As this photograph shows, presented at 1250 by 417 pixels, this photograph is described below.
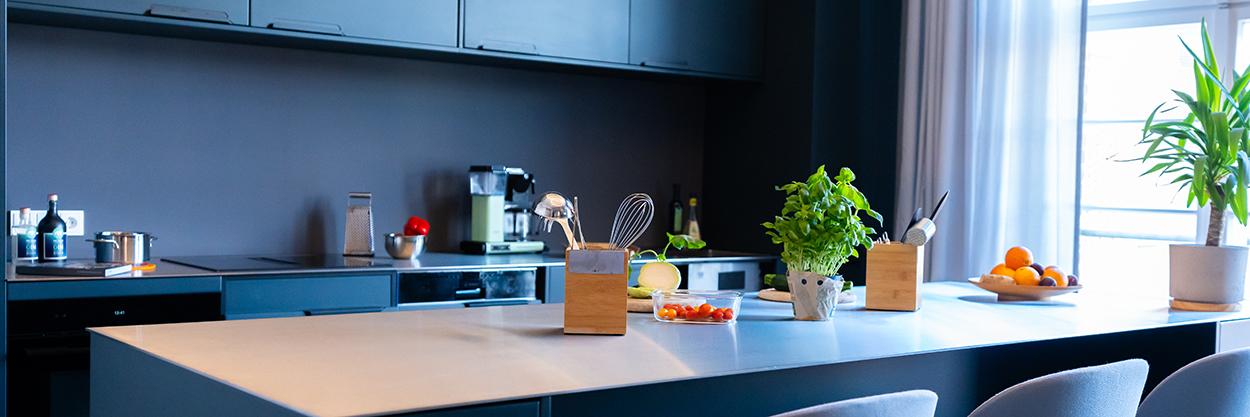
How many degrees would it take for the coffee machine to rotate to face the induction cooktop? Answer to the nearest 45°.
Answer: approximately 90° to its right

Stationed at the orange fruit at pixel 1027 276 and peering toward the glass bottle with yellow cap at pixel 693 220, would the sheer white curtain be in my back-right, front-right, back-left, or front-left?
front-right

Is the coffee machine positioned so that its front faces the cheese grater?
no

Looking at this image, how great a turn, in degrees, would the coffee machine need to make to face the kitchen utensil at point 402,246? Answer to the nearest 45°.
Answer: approximately 90° to its right

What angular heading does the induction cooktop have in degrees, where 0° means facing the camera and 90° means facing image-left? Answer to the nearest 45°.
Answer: approximately 0°

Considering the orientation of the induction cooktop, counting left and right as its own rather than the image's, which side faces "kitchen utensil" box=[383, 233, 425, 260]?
left

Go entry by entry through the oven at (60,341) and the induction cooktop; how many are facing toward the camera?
2

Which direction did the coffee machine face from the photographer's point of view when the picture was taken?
facing the viewer and to the right of the viewer

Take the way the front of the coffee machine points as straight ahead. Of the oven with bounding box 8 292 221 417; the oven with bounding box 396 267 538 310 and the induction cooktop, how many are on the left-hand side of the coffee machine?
0

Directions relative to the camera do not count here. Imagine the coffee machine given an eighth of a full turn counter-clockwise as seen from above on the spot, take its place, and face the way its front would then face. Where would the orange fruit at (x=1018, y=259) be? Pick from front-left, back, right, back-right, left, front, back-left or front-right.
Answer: front-right

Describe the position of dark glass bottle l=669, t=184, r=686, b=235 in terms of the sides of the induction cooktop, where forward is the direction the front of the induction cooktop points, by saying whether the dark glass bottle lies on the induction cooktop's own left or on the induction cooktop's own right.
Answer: on the induction cooktop's own left

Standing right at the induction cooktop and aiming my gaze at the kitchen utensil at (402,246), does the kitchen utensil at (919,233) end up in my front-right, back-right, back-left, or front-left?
front-right

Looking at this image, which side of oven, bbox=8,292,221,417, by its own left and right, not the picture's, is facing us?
front

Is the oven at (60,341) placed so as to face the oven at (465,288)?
no
